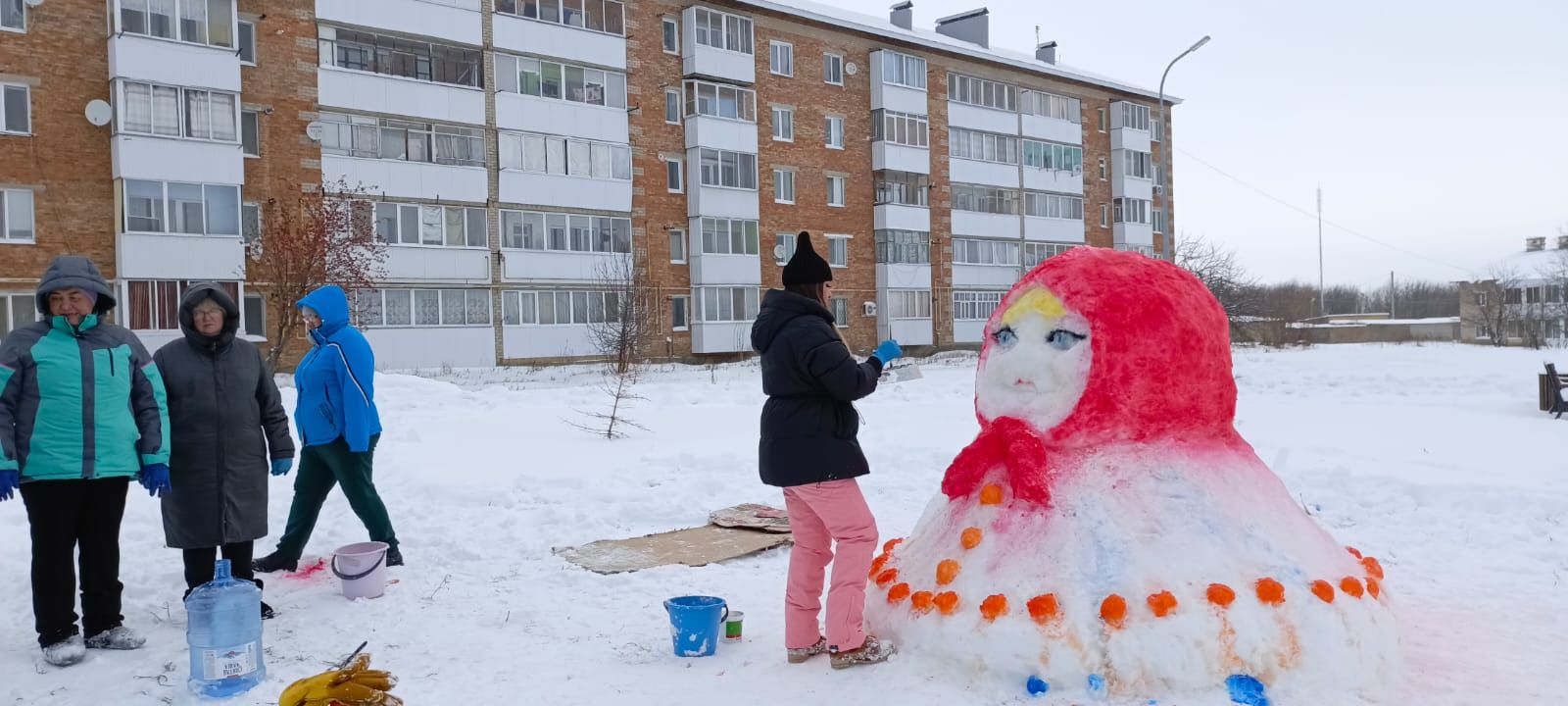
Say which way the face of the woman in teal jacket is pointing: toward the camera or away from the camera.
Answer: toward the camera

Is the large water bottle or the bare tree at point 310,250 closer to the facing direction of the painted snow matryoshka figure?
the large water bottle

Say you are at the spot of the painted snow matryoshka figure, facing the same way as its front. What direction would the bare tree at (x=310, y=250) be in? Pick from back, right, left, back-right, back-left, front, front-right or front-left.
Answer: right

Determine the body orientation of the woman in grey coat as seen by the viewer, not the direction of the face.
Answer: toward the camera

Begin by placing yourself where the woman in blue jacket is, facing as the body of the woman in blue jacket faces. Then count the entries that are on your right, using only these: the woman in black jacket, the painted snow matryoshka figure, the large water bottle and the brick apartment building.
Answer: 1

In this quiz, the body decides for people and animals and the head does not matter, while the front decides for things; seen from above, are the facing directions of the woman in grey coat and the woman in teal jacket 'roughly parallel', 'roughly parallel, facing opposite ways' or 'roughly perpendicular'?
roughly parallel

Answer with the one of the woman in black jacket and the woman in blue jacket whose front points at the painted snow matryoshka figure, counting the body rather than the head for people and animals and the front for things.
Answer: the woman in black jacket

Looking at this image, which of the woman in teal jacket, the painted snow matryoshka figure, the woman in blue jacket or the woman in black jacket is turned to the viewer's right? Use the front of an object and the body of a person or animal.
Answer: the woman in black jacket

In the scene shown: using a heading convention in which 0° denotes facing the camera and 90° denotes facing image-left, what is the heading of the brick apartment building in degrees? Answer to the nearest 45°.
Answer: approximately 315°

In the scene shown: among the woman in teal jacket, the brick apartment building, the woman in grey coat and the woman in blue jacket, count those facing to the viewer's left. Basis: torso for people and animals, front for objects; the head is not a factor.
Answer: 1

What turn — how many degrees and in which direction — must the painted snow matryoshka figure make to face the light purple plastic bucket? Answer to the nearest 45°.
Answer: approximately 45° to its right

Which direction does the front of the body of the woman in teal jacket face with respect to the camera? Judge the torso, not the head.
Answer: toward the camera

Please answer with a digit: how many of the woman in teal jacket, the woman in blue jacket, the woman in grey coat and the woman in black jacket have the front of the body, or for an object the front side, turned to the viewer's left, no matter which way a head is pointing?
1

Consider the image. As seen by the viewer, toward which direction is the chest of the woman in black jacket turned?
to the viewer's right

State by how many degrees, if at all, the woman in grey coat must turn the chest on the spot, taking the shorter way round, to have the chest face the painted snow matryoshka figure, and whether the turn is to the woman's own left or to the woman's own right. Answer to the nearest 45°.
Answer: approximately 45° to the woman's own left

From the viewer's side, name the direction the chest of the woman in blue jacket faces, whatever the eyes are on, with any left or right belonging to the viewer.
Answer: facing to the left of the viewer

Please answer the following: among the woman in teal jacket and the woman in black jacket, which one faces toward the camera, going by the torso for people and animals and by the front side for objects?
the woman in teal jacket

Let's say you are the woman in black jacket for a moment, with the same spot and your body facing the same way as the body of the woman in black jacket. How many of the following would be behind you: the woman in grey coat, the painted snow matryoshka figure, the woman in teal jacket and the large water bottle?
3
